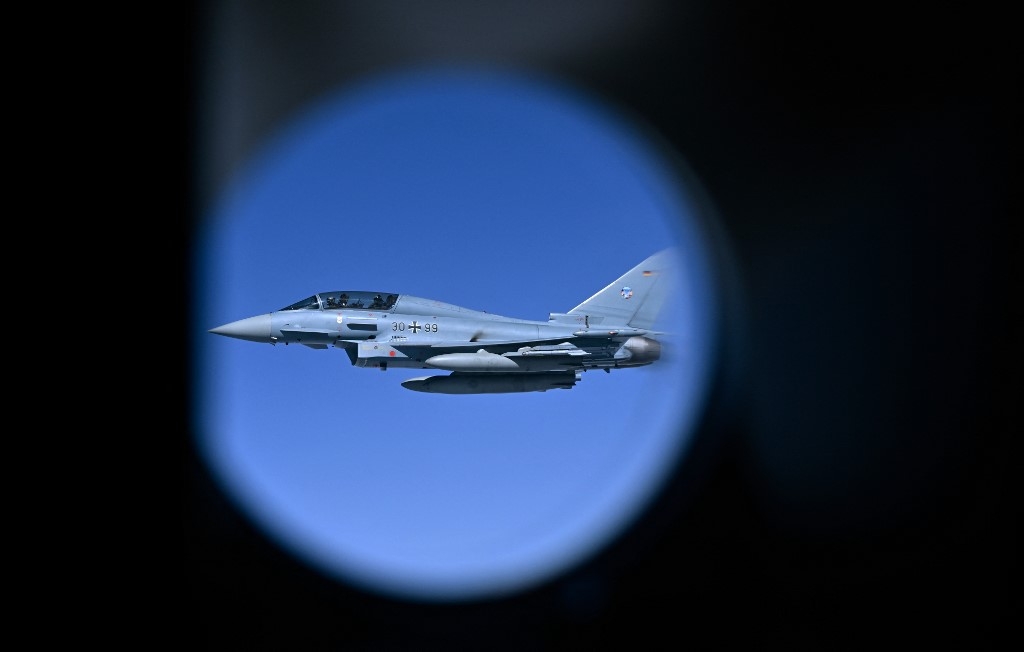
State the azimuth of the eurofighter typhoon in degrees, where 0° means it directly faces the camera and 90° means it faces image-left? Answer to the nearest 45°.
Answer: approximately 90°
